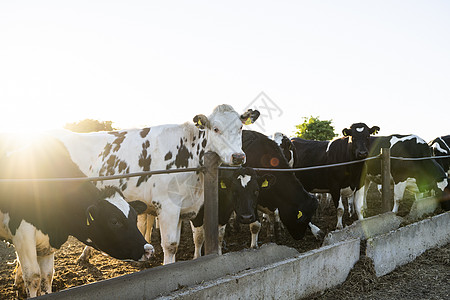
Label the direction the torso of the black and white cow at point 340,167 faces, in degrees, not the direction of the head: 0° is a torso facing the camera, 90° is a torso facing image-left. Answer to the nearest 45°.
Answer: approximately 315°

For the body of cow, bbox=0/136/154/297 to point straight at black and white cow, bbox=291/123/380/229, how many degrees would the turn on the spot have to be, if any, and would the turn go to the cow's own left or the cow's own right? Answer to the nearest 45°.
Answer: approximately 90° to the cow's own left

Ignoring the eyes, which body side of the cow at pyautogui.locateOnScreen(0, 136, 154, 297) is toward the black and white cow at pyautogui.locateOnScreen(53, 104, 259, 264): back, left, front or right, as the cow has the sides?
left

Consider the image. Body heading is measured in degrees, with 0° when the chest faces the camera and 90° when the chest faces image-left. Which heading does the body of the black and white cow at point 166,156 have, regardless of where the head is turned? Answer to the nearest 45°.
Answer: approximately 315°
